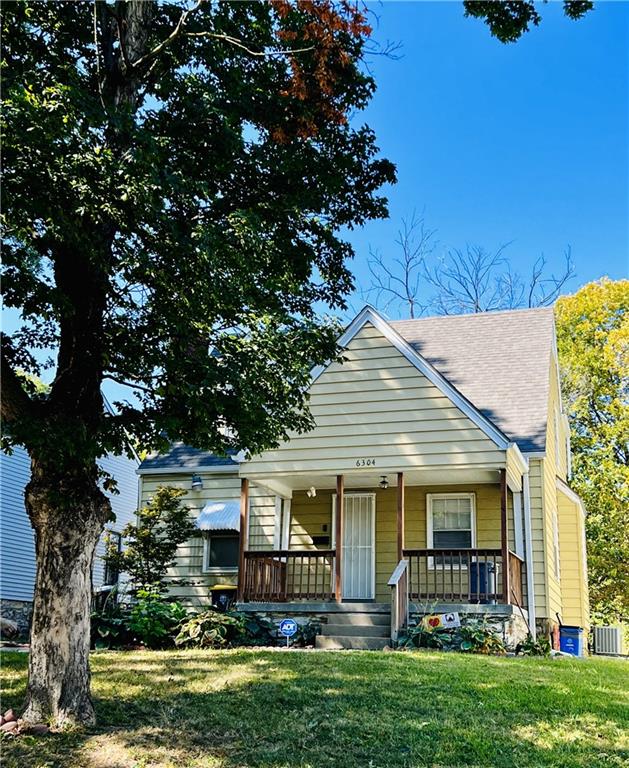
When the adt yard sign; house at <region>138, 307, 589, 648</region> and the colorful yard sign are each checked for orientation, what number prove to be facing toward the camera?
3

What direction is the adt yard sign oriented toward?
toward the camera

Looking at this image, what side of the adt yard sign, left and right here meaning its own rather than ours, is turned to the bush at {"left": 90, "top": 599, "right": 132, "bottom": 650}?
right

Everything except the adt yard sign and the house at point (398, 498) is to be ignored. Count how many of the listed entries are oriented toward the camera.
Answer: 2

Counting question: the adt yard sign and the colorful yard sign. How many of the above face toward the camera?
2

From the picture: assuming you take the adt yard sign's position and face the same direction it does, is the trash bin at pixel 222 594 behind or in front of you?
behind

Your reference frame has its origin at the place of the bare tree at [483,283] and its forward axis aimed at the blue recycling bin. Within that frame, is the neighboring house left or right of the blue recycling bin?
right

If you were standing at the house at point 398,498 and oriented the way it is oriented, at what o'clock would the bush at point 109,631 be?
The bush is roughly at 2 o'clock from the house.

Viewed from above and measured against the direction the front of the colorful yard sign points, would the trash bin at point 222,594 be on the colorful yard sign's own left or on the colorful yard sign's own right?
on the colorful yard sign's own right

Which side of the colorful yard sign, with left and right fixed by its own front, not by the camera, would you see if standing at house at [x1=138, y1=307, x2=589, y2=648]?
back

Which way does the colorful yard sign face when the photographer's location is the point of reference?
facing the viewer
